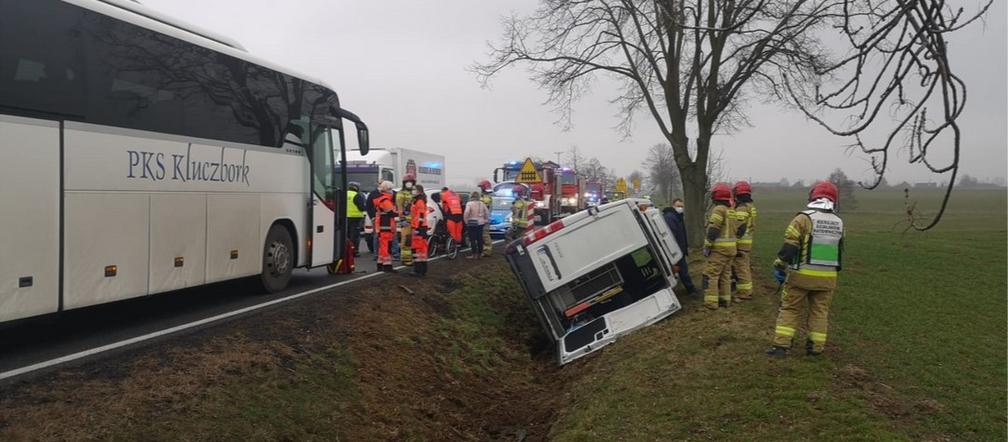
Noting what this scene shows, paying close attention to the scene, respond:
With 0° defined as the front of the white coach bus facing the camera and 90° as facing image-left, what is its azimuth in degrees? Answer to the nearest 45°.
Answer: approximately 225°

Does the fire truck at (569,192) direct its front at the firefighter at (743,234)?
yes

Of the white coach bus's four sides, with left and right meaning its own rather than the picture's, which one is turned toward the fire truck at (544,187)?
front

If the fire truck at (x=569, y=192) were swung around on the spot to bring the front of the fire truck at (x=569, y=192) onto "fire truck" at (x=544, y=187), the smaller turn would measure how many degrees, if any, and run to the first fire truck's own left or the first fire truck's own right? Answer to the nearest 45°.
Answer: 0° — it already faces it

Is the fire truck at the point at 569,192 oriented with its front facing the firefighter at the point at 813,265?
yes

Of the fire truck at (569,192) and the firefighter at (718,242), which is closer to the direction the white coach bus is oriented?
the fire truck

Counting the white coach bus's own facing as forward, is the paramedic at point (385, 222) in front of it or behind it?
in front

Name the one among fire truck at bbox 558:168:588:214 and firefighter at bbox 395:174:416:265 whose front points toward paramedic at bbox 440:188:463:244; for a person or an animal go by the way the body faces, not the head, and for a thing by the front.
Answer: the fire truck

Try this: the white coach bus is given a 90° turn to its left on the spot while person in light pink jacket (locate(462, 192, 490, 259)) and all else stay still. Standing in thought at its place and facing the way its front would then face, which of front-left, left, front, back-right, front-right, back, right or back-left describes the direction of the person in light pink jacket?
right

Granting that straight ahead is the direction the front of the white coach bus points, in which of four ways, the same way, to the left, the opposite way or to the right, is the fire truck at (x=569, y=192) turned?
the opposite way

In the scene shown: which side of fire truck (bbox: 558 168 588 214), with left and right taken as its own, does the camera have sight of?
front

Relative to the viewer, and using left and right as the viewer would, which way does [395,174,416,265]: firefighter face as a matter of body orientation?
facing the viewer and to the right of the viewer

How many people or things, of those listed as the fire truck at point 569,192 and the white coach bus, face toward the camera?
1
